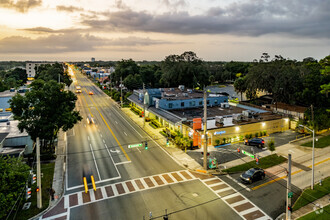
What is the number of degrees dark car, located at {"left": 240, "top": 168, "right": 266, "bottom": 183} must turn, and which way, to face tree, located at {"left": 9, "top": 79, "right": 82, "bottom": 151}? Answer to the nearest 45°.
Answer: approximately 45° to its right

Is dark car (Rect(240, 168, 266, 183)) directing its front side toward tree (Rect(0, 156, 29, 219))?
yes

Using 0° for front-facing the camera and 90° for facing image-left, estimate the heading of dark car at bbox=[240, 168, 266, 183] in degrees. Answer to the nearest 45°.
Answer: approximately 45°
